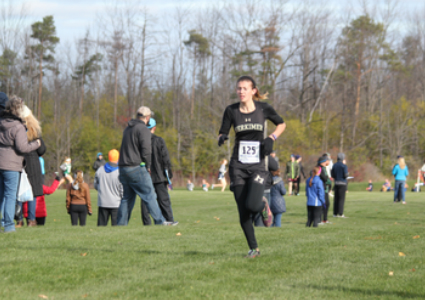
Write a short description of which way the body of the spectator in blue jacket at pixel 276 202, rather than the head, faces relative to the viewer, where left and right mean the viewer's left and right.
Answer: facing away from the viewer and to the left of the viewer

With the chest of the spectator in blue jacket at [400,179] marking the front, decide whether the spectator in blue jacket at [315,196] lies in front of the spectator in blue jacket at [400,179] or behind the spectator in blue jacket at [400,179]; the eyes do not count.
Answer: behind

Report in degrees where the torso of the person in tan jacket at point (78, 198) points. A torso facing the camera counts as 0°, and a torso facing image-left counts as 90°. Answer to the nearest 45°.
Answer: approximately 180°

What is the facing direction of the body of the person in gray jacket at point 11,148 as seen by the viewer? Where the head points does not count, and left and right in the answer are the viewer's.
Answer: facing away from the viewer and to the right of the viewer

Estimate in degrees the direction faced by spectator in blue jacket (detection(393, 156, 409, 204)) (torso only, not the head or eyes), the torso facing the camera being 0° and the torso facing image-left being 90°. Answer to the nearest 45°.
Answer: approximately 180°

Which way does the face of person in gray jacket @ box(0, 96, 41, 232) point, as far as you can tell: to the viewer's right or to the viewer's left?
to the viewer's right

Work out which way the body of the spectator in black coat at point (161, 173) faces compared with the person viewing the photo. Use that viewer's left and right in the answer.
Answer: facing away from the viewer and to the right of the viewer

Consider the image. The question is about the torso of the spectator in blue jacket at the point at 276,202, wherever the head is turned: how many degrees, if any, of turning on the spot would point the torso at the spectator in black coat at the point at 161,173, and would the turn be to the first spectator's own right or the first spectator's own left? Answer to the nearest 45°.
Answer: approximately 90° to the first spectator's own left

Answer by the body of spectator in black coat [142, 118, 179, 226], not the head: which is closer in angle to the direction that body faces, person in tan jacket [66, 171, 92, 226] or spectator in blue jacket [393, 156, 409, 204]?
the spectator in blue jacket

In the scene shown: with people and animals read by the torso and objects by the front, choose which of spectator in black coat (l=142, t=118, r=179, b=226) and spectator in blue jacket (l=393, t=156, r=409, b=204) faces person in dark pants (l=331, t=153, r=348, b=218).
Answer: the spectator in black coat

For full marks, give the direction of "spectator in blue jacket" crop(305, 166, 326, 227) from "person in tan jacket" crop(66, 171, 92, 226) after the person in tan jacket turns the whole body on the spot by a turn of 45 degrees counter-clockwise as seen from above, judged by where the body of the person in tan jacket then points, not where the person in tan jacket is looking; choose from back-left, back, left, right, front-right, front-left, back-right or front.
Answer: back-right

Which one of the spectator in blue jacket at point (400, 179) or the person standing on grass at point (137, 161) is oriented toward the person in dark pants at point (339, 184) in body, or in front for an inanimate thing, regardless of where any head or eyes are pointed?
the person standing on grass

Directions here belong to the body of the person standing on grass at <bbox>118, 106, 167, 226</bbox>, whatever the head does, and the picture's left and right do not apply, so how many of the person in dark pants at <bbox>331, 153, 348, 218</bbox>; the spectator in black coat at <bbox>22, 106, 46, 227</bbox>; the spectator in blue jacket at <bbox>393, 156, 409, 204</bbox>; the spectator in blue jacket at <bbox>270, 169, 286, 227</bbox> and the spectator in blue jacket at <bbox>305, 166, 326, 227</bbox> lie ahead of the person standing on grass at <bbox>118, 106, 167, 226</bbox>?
4

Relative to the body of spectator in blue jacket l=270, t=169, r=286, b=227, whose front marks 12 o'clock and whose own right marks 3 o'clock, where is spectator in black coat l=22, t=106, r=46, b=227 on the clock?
The spectator in black coat is roughly at 9 o'clock from the spectator in blue jacket.

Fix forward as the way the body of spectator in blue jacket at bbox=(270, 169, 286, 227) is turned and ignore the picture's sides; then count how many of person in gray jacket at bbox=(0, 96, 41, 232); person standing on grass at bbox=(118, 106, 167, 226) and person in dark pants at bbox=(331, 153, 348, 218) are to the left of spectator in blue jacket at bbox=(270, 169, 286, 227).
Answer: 2
